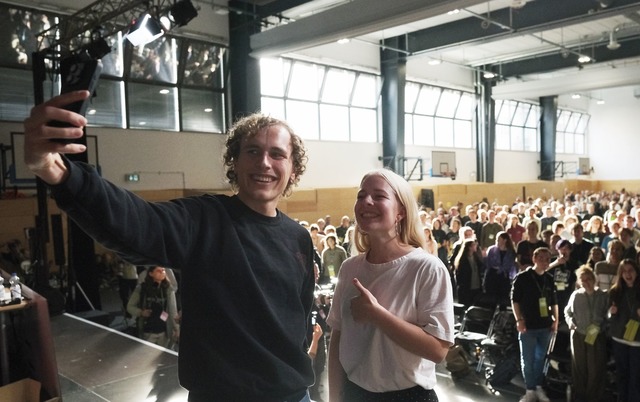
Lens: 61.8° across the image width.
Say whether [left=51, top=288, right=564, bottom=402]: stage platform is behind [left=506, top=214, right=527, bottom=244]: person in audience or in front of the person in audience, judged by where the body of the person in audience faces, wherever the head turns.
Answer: in front

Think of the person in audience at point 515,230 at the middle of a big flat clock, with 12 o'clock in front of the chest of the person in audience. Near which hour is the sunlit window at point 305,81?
The sunlit window is roughly at 4 o'clock from the person in audience.

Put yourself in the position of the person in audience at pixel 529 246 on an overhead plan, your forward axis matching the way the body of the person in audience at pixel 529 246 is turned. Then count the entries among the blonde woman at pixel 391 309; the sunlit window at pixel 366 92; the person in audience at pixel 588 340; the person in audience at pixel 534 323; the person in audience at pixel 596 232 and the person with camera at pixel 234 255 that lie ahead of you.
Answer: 4

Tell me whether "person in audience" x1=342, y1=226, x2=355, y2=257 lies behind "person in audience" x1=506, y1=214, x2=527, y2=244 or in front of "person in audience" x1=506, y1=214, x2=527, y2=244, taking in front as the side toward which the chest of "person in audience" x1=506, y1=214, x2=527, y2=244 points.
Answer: in front

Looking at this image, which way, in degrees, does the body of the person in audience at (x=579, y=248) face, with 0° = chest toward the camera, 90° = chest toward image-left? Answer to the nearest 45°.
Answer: approximately 45°

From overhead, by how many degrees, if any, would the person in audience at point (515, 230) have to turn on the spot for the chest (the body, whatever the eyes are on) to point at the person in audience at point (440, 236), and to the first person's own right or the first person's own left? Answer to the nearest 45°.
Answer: approximately 90° to the first person's own right

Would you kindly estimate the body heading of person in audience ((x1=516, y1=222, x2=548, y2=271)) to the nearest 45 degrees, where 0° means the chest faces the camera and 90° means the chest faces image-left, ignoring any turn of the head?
approximately 0°

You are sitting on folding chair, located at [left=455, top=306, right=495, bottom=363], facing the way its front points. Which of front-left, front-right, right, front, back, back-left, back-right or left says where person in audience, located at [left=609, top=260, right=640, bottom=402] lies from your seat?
left
